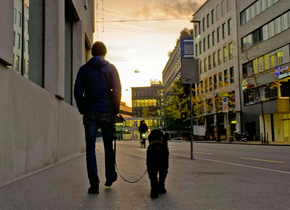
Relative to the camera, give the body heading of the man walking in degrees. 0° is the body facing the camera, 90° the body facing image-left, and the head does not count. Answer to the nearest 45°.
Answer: approximately 180°

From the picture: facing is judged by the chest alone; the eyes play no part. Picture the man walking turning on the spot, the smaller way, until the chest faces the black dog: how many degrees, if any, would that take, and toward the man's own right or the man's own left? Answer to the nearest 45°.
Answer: approximately 135° to the man's own right
